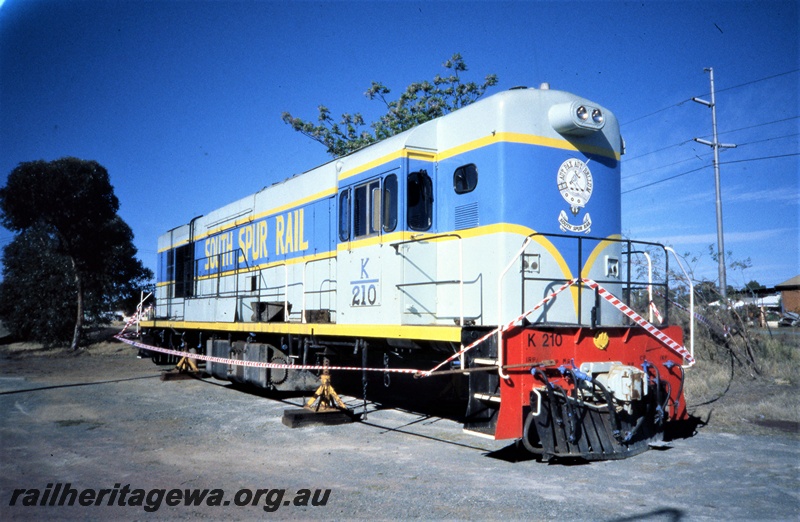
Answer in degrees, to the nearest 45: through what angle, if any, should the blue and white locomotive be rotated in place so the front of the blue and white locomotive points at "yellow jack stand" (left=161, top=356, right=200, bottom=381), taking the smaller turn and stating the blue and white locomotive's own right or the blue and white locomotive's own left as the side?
approximately 180°

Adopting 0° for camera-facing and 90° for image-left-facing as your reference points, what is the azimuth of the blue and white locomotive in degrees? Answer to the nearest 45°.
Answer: approximately 315°

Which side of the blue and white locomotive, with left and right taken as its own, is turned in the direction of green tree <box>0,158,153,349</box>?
back
